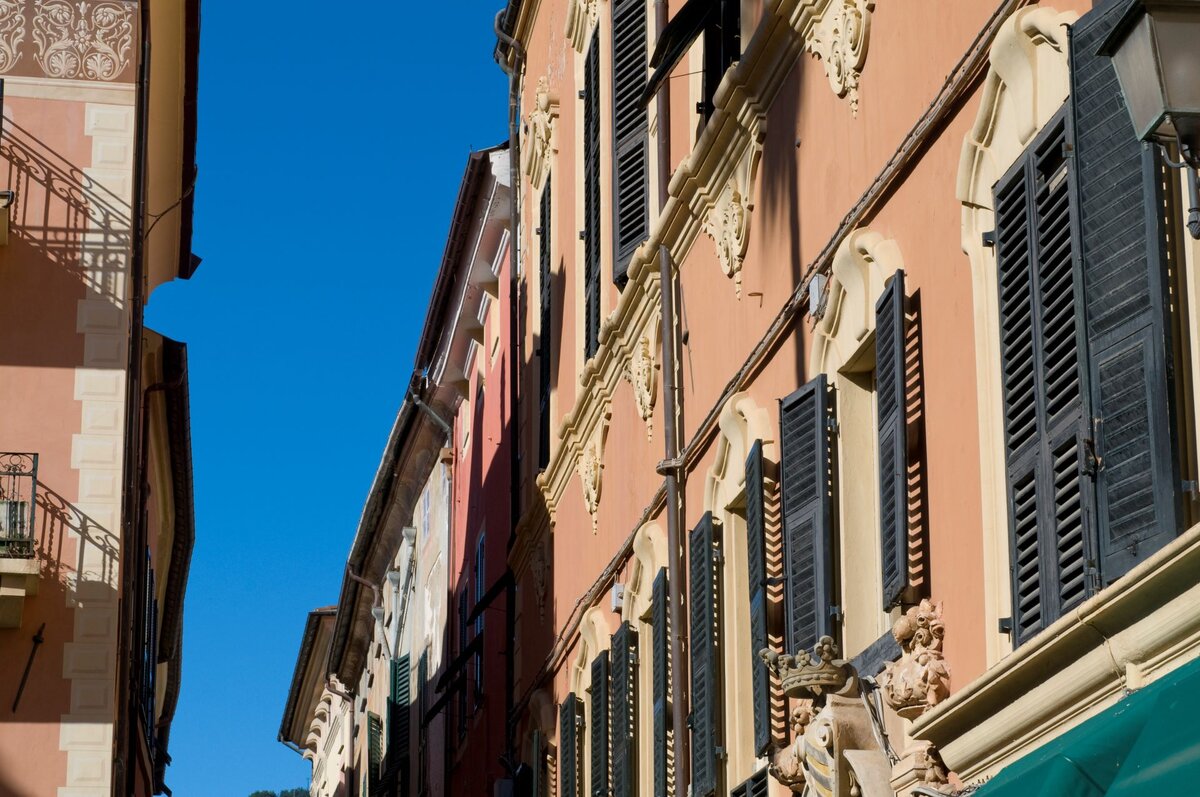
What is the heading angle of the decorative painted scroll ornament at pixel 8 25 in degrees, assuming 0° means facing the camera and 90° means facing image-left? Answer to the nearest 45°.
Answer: approximately 0°

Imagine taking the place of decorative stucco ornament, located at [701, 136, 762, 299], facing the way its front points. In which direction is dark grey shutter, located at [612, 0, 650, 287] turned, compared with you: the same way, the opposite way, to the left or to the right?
the same way

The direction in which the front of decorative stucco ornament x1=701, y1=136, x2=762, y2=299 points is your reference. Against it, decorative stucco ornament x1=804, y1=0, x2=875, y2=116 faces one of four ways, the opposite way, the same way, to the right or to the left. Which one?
the same way

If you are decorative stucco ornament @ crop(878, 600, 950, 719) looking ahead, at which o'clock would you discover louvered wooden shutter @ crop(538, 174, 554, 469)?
The louvered wooden shutter is roughly at 4 o'clock from the decorative stucco ornament.

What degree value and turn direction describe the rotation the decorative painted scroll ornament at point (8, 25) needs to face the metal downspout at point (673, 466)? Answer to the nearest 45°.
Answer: approximately 45° to its left

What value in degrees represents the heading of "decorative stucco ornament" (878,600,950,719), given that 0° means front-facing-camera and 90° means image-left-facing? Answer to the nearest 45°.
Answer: approximately 45°

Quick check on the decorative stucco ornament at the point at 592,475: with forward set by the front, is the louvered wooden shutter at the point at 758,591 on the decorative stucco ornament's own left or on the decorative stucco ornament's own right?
on the decorative stucco ornament's own left

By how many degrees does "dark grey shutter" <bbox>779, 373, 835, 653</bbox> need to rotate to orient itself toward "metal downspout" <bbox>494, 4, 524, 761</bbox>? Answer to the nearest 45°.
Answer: approximately 135° to its right

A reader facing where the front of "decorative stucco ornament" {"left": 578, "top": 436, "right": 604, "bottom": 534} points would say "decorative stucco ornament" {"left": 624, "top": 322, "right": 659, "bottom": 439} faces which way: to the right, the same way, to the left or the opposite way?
the same way

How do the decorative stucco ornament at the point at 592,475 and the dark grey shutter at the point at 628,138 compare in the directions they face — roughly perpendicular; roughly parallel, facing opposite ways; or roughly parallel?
roughly parallel

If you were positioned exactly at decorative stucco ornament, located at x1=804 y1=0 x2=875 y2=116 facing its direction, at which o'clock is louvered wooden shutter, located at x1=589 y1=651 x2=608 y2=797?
The louvered wooden shutter is roughly at 4 o'clock from the decorative stucco ornament.

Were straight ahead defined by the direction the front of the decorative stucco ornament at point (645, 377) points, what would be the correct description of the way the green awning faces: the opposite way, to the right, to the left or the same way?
the same way

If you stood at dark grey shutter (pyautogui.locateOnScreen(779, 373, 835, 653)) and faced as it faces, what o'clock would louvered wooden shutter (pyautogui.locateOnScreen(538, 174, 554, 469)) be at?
The louvered wooden shutter is roughly at 4 o'clock from the dark grey shutter.

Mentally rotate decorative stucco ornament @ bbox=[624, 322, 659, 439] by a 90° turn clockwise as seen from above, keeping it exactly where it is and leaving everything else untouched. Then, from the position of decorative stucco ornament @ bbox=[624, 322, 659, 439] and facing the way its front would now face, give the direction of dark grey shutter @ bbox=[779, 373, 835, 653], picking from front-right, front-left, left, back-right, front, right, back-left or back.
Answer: back-left

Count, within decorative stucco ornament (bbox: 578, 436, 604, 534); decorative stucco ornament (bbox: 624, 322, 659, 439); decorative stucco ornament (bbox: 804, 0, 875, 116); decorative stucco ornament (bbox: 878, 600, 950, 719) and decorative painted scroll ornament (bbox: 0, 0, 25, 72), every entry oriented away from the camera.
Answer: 0

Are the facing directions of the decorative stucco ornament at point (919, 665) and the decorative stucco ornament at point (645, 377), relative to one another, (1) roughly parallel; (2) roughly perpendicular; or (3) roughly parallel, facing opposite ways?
roughly parallel

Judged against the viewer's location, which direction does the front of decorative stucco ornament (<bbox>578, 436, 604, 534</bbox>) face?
facing the viewer and to the left of the viewer
